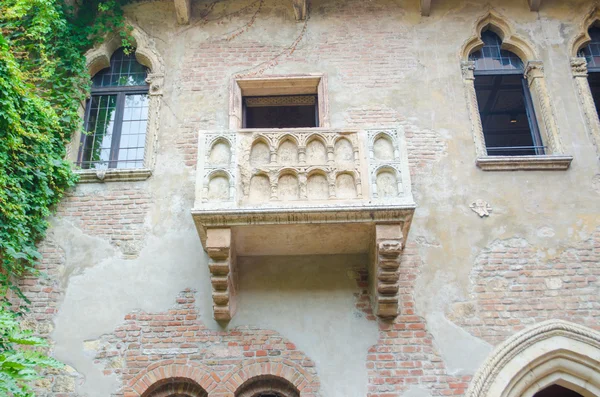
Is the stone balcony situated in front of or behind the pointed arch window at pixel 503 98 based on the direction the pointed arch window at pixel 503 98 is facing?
in front

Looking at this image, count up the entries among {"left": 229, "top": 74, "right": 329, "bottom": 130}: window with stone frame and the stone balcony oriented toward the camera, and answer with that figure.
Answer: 2

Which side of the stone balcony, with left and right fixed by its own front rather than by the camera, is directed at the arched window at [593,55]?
left

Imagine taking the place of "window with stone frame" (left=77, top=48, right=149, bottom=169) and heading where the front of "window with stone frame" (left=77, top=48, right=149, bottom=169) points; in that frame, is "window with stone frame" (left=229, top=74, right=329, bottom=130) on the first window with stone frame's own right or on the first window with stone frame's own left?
on the first window with stone frame's own left

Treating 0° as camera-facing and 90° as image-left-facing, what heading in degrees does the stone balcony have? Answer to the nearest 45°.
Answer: approximately 0°

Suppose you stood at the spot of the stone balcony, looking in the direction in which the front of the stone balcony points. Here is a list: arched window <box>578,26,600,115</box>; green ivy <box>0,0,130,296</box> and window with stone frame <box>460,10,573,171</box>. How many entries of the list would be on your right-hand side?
1

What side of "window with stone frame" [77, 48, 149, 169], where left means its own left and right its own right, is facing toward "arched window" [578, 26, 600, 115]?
left

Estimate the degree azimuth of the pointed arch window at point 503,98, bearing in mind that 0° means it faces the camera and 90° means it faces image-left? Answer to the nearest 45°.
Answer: approximately 0°

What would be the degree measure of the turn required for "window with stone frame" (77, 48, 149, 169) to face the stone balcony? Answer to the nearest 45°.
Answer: approximately 45° to its left
